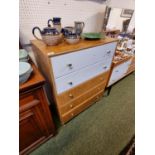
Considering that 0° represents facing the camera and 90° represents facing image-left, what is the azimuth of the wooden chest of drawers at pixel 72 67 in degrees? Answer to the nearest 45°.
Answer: approximately 315°

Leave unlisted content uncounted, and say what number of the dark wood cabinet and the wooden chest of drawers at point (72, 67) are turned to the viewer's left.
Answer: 0

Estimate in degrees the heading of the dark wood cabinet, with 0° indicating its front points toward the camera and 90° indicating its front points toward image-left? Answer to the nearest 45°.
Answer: approximately 315°
